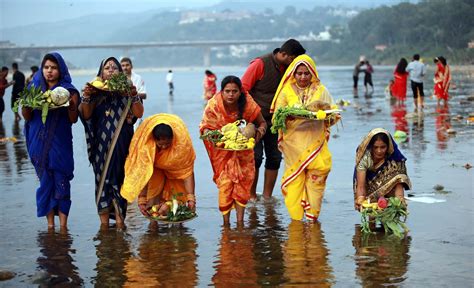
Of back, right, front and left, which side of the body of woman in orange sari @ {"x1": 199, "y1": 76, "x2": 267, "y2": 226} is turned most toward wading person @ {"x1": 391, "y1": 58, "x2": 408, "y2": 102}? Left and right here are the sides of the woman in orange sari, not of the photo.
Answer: back

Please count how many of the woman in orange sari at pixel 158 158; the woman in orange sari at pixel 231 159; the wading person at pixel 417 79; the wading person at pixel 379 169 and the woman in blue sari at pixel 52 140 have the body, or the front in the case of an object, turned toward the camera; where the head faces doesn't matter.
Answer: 4

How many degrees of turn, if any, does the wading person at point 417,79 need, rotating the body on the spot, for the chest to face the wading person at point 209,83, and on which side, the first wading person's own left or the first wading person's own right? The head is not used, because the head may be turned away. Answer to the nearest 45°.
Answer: approximately 45° to the first wading person's own left

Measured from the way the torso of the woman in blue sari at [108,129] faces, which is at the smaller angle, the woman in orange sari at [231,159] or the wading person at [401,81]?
the woman in orange sari

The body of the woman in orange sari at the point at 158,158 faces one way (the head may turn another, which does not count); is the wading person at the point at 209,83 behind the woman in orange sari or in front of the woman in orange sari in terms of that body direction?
behind

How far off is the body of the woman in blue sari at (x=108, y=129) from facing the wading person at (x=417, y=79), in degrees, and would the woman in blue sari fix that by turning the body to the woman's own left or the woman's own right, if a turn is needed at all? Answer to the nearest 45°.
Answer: approximately 135° to the woman's own left

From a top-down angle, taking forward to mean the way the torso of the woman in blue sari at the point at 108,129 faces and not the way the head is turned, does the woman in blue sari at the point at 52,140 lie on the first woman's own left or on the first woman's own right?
on the first woman's own right

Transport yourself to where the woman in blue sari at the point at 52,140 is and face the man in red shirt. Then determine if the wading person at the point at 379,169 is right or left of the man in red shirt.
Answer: right

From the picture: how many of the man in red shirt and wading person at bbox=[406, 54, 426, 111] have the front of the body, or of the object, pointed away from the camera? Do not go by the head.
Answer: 1

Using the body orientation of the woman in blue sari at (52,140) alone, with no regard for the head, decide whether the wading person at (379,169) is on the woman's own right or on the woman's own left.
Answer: on the woman's own left
